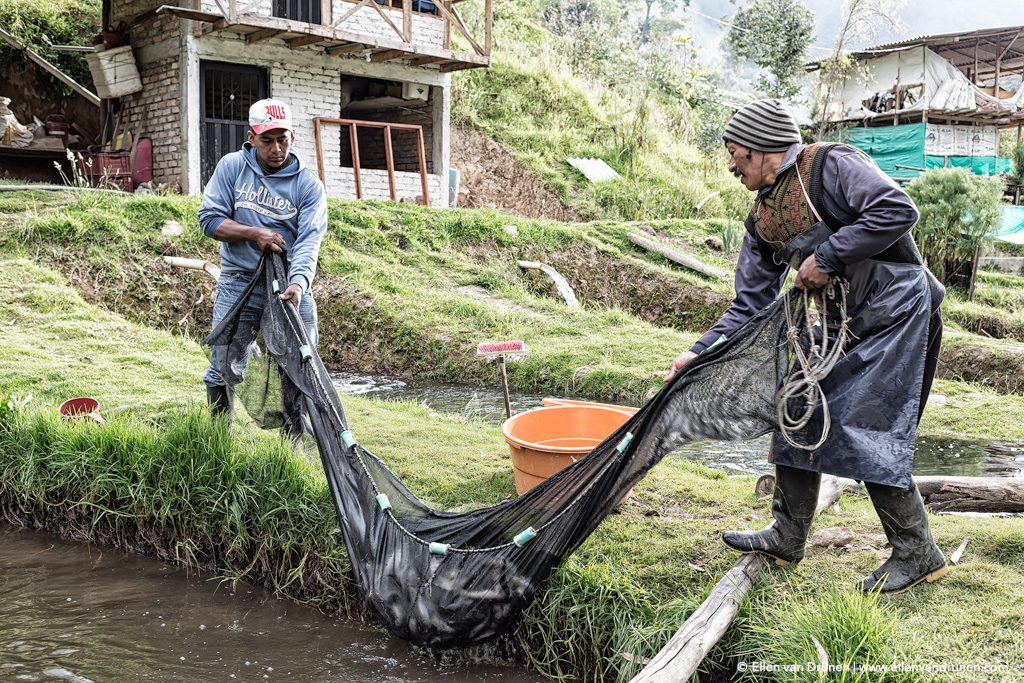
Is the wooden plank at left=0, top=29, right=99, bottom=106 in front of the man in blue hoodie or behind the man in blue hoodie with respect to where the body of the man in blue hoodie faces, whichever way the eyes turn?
behind

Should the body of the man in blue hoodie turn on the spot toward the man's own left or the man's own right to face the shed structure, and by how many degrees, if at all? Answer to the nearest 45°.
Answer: approximately 135° to the man's own left

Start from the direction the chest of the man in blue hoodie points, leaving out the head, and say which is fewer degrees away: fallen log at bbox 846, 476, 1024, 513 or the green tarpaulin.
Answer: the fallen log

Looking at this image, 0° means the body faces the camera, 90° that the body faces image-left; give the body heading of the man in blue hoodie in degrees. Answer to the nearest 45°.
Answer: approximately 0°

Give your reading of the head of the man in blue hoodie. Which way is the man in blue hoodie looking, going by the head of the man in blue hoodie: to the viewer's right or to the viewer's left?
to the viewer's right

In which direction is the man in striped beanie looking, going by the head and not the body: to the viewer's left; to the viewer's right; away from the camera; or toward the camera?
to the viewer's left

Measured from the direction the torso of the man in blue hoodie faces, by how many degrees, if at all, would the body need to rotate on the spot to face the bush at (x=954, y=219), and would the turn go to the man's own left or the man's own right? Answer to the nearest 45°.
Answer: approximately 135° to the man's own left

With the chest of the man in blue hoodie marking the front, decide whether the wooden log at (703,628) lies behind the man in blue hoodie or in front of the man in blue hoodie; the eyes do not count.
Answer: in front

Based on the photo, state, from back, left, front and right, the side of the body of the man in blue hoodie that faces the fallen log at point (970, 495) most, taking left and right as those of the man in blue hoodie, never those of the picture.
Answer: left

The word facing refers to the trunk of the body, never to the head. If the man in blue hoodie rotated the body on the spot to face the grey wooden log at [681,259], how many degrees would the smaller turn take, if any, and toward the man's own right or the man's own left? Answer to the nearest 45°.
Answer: approximately 135° to the man's own left

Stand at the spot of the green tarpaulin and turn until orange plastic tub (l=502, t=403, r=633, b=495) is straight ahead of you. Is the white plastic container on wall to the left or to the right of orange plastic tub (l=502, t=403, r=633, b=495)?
right

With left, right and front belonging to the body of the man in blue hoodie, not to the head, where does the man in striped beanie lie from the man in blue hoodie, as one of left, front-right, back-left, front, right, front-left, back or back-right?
front-left
